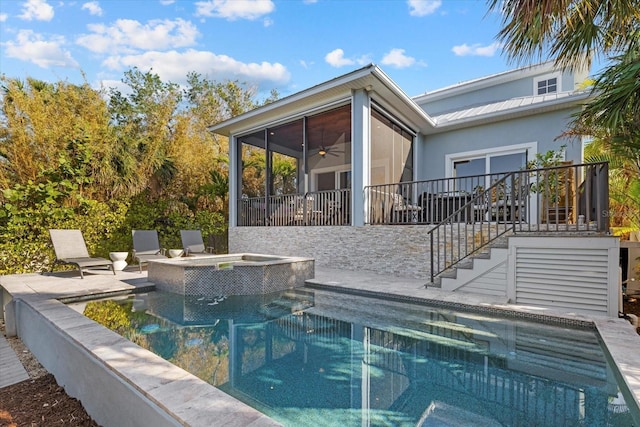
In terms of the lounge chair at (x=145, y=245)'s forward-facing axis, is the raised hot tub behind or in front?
in front

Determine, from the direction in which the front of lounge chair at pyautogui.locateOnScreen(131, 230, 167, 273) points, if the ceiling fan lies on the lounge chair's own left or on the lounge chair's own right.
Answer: on the lounge chair's own left

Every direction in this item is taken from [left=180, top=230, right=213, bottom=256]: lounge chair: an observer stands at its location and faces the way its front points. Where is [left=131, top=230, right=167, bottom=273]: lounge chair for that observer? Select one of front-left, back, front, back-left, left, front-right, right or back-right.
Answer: right

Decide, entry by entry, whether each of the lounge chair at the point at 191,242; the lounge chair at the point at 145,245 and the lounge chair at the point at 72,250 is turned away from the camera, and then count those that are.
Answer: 0

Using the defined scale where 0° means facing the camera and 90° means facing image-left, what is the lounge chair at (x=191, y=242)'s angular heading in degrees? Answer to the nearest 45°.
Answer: approximately 315°

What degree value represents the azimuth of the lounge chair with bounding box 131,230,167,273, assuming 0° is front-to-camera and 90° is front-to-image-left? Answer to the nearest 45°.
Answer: approximately 315°

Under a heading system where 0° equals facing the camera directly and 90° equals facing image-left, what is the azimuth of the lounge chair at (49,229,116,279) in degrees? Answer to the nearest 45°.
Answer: approximately 315°
